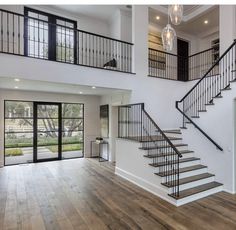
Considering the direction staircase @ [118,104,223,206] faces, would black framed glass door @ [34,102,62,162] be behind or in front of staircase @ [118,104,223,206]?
behind

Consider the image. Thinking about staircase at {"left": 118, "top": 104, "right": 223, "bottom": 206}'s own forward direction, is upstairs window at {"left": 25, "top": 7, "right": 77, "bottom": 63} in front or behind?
behind

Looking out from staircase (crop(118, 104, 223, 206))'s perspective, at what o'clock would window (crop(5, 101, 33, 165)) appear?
The window is roughly at 5 o'clock from the staircase.

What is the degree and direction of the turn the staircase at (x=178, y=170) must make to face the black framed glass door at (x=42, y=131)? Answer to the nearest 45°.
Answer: approximately 135° to its right
